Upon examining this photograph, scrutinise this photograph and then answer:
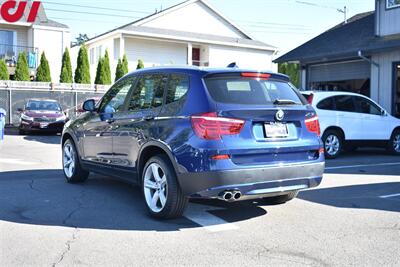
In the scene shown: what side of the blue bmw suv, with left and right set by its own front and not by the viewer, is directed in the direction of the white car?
right

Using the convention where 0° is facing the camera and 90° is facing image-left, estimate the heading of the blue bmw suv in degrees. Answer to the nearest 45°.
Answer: approximately 135°

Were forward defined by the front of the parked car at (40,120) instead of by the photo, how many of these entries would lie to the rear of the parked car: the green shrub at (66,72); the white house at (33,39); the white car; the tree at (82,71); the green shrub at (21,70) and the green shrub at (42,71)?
5

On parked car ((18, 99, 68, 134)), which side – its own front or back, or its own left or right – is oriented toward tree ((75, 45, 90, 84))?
back

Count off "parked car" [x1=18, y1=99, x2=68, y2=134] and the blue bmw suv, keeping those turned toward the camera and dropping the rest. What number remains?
1

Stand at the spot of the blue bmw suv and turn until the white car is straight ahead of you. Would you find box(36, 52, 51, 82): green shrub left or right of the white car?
left

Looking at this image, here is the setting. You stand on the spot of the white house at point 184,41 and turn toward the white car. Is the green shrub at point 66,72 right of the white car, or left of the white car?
right

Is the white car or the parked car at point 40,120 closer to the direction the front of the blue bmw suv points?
the parked car

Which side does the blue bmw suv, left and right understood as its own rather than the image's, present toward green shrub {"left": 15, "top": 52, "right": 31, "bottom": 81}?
front

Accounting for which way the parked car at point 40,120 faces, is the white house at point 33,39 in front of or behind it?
behind

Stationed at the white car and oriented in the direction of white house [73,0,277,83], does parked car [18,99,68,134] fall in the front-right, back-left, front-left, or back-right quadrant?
front-left

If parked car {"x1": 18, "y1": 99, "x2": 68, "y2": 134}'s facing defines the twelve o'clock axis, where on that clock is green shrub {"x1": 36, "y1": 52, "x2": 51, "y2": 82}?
The green shrub is roughly at 6 o'clock from the parked car.

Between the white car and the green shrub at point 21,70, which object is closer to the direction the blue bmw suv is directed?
the green shrub

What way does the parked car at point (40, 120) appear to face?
toward the camera

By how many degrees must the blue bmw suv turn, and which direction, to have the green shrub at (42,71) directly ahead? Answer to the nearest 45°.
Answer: approximately 45° to its right

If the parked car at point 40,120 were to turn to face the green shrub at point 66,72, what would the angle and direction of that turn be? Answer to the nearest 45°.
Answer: approximately 180°
